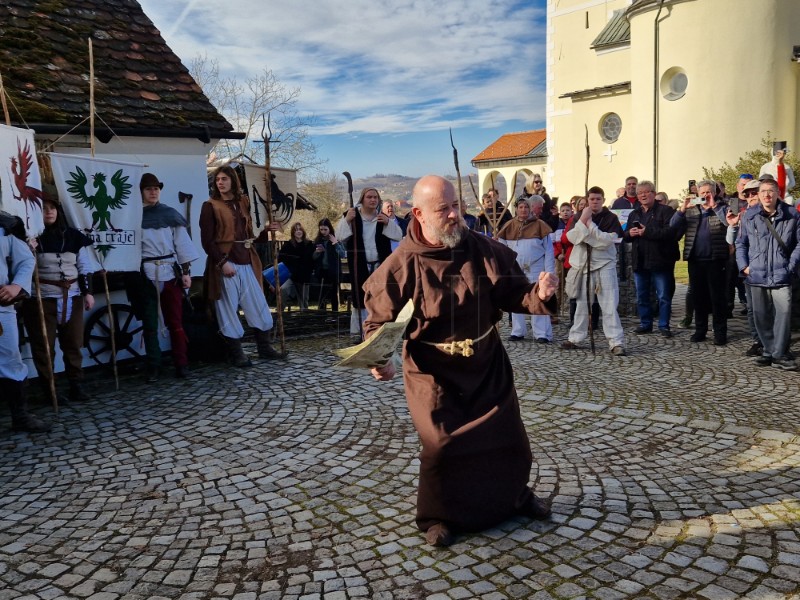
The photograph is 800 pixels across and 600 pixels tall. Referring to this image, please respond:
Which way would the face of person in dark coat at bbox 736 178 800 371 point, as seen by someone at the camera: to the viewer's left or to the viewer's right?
to the viewer's left

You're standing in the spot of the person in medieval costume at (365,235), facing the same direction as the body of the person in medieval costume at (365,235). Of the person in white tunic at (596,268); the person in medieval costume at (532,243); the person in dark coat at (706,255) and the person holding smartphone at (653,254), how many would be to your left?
4

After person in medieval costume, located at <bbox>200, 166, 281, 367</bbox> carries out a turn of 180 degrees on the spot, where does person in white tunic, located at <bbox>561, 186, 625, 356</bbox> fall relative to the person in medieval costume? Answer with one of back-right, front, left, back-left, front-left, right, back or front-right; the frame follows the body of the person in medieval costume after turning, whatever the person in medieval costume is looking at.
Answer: back-right

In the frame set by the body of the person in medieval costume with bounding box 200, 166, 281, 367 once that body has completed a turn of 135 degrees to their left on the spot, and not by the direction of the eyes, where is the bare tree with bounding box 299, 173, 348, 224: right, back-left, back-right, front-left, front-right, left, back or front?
front

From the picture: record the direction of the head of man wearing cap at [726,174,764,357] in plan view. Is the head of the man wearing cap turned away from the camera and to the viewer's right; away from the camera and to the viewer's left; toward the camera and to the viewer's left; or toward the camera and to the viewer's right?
toward the camera and to the viewer's left

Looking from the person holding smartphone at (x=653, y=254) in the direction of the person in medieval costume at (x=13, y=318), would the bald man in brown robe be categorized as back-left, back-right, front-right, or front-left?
front-left

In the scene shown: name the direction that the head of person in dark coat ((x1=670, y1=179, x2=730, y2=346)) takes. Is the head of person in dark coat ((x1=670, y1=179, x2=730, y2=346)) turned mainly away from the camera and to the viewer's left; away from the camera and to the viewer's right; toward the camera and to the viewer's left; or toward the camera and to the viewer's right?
toward the camera and to the viewer's left

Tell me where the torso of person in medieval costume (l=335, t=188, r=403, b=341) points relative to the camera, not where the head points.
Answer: toward the camera

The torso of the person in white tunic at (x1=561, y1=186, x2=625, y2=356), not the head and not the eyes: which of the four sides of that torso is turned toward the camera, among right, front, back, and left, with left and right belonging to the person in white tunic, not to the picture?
front

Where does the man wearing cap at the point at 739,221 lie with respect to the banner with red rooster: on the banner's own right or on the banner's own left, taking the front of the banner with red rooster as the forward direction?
on the banner's own left

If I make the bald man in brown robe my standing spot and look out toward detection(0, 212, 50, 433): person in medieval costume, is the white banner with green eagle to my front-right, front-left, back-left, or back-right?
front-right

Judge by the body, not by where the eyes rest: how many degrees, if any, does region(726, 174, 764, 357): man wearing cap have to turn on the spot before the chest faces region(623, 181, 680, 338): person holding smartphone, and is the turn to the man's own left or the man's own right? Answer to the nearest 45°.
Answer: approximately 90° to the man's own right

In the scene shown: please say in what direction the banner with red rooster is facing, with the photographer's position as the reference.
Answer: facing the viewer

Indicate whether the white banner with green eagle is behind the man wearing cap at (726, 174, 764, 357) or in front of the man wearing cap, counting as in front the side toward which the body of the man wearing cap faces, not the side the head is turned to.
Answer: in front

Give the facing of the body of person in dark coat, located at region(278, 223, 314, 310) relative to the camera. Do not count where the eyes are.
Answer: toward the camera
